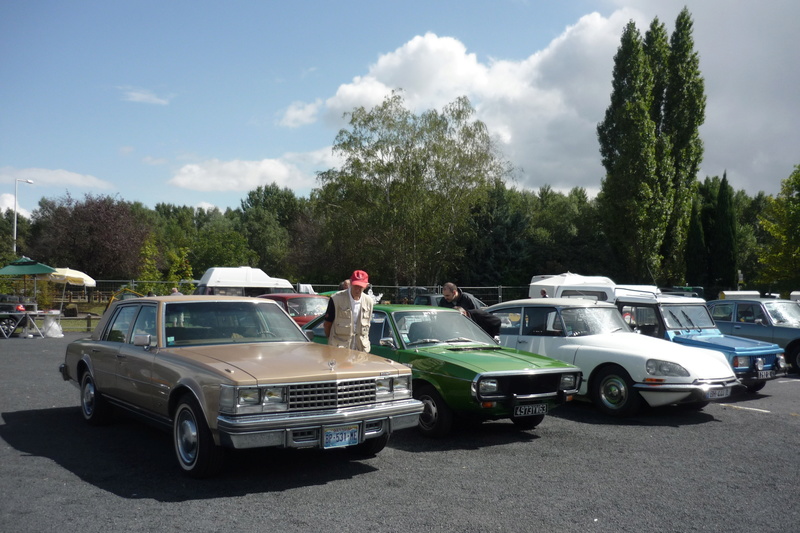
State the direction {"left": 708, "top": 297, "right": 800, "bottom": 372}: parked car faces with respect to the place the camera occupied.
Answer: facing the viewer and to the right of the viewer

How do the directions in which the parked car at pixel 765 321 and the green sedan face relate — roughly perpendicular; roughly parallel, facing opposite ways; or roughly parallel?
roughly parallel

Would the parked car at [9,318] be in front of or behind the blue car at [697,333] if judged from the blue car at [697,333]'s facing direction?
behind

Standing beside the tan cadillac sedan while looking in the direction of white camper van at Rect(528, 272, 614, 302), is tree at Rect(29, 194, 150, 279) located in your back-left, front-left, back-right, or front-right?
front-left

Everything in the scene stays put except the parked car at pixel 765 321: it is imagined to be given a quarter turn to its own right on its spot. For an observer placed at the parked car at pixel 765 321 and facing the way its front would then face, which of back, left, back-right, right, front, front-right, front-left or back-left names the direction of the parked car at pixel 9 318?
front-right

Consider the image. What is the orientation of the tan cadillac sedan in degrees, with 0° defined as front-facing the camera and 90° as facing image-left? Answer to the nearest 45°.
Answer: approximately 315°

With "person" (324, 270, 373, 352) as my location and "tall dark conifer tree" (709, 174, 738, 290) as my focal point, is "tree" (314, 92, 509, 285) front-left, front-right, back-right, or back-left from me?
front-left

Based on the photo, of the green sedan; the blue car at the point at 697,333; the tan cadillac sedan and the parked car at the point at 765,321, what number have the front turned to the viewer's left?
0

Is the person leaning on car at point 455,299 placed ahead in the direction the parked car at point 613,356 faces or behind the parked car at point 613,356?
behind

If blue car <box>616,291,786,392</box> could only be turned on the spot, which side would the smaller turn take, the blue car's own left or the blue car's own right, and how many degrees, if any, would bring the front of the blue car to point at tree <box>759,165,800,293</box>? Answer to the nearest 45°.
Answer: approximately 135° to the blue car's own left

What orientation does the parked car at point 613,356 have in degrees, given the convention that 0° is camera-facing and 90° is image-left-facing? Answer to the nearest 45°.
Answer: approximately 315°

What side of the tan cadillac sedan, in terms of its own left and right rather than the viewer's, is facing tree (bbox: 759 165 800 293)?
left

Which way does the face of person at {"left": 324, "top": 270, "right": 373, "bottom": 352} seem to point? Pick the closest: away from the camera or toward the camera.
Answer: toward the camera

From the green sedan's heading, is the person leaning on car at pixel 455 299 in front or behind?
behind

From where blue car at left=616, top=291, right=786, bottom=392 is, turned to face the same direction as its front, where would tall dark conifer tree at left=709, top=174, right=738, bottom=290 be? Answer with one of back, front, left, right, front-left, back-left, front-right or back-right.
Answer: back-left

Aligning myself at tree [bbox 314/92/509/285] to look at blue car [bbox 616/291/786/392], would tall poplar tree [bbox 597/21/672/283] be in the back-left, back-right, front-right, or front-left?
front-left

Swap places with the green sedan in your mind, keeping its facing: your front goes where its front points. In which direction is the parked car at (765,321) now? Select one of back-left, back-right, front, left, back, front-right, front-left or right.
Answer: left

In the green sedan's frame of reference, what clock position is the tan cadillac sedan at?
The tan cadillac sedan is roughly at 3 o'clock from the green sedan.
